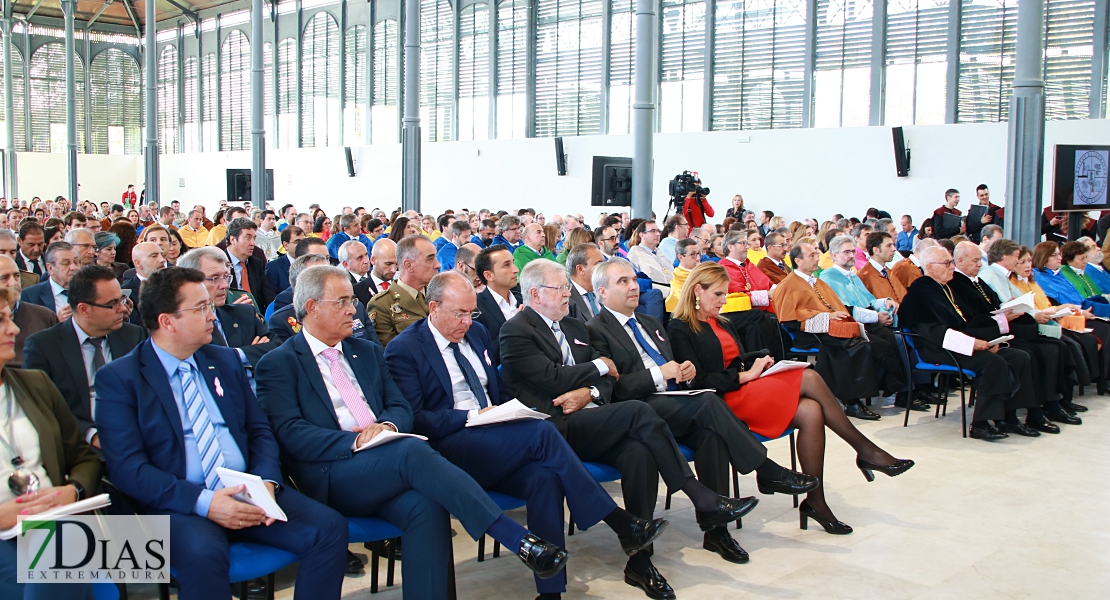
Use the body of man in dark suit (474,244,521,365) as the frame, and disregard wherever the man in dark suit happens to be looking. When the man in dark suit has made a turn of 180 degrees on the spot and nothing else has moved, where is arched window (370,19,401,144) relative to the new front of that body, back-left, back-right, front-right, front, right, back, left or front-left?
front-right

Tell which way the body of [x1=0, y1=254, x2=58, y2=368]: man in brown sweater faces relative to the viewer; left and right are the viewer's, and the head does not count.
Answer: facing the viewer and to the right of the viewer

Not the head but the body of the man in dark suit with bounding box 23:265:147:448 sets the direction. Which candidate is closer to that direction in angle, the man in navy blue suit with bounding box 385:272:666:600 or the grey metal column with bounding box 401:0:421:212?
the man in navy blue suit

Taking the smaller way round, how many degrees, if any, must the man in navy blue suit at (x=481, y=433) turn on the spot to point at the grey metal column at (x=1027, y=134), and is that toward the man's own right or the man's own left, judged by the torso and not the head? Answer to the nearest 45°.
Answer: approximately 90° to the man's own left

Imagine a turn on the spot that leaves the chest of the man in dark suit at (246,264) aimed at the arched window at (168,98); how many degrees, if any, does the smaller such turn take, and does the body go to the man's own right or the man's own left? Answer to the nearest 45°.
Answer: approximately 135° to the man's own left

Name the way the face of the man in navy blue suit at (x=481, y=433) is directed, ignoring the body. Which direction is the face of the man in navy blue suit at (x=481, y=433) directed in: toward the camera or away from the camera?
toward the camera

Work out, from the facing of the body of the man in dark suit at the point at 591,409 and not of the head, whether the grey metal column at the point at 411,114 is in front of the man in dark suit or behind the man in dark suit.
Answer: behind

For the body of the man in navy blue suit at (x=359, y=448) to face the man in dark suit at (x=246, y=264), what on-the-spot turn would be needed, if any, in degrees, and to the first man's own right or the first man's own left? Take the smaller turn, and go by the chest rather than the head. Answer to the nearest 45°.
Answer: approximately 135° to the first man's own left

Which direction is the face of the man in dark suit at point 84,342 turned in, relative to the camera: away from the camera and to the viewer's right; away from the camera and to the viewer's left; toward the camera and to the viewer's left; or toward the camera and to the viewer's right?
toward the camera and to the viewer's right
